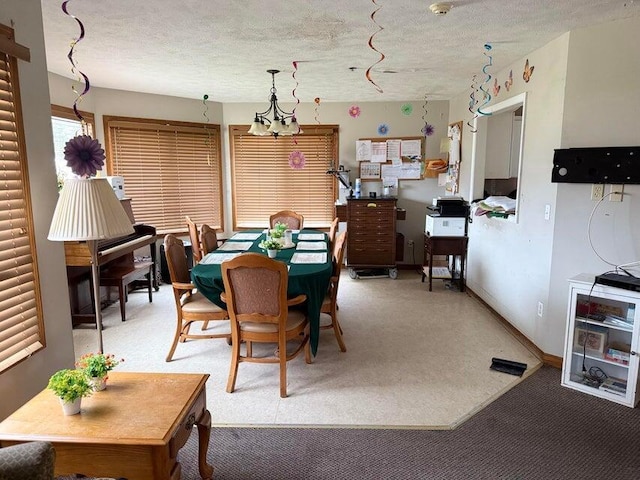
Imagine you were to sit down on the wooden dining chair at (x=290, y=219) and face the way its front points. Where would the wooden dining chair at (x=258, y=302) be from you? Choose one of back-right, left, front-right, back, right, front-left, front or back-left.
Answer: front

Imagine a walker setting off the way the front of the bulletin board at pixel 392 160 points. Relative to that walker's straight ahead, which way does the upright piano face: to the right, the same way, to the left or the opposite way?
to the left

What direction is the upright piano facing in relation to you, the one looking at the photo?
facing the viewer and to the right of the viewer

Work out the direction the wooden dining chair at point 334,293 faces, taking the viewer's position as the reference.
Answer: facing to the left of the viewer

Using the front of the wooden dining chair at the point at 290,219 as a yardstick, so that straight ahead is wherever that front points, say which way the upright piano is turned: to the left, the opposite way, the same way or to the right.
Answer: to the left

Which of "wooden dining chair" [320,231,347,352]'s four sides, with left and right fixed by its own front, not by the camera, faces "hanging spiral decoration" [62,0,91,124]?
front

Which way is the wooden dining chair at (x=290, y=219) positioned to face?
toward the camera

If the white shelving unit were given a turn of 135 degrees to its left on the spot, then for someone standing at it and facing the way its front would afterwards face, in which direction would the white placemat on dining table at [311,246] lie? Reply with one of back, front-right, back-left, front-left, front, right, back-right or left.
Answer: back

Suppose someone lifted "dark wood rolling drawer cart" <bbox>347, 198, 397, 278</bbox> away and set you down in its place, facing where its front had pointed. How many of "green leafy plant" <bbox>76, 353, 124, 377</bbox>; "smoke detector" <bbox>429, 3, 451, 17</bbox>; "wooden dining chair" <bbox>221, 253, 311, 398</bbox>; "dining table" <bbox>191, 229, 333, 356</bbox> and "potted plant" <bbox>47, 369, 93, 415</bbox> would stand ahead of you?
5

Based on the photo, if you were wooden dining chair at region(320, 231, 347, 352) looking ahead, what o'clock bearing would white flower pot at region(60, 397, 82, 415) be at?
The white flower pot is roughly at 10 o'clock from the wooden dining chair.

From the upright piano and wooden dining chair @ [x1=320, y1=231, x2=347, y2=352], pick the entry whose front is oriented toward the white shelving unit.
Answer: the upright piano

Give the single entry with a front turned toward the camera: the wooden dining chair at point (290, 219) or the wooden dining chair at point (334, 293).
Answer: the wooden dining chair at point (290, 219)

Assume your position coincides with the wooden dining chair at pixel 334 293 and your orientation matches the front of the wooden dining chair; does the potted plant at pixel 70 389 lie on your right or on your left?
on your left

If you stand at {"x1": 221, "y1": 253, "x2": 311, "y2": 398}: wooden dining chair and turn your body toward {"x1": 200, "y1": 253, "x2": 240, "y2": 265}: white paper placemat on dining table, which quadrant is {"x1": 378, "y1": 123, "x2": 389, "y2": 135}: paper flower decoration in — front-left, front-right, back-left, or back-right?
front-right

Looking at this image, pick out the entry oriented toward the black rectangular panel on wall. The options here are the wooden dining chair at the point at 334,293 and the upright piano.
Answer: the upright piano

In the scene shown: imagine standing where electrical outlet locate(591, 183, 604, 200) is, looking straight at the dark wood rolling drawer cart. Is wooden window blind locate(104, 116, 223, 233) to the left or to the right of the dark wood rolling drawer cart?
left

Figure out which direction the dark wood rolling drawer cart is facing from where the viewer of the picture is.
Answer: facing the viewer

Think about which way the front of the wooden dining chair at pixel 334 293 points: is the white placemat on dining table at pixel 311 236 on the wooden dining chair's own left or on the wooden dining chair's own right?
on the wooden dining chair's own right

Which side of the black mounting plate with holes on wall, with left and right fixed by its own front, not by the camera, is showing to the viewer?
front

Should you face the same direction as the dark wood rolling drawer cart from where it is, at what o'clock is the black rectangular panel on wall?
The black rectangular panel on wall is roughly at 11 o'clock from the dark wood rolling drawer cart.

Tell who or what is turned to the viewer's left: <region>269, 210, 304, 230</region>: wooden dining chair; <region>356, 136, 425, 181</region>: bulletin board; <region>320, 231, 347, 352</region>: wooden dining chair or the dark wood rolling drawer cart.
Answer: <region>320, 231, 347, 352</region>: wooden dining chair
